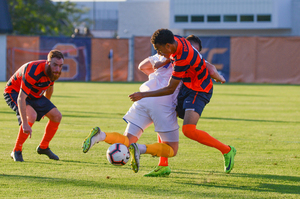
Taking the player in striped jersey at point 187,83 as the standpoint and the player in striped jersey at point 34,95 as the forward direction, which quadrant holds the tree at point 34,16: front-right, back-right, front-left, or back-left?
front-right

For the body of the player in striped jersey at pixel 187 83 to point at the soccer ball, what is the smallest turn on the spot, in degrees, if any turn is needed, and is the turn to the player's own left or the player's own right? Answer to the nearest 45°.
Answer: approximately 45° to the player's own left

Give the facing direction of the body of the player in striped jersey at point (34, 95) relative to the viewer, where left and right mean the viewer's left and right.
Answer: facing the viewer and to the right of the viewer

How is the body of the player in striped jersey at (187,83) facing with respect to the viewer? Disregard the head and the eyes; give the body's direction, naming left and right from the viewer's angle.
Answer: facing to the left of the viewer

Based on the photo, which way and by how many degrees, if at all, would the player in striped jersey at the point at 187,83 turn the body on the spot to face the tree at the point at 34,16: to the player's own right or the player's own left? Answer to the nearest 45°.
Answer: approximately 90° to the player's own right

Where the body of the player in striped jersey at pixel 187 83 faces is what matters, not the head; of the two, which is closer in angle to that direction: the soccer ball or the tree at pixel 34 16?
the soccer ball

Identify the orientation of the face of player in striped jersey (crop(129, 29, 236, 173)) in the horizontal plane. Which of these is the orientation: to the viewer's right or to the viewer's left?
to the viewer's left

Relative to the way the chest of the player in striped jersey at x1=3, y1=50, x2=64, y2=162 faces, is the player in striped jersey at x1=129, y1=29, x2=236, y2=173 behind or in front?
in front

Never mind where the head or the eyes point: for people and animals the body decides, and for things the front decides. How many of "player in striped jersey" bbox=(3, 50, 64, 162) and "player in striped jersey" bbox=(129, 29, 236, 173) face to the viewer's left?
1

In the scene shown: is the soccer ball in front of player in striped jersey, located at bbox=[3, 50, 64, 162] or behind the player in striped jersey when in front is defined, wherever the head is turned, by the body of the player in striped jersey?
in front

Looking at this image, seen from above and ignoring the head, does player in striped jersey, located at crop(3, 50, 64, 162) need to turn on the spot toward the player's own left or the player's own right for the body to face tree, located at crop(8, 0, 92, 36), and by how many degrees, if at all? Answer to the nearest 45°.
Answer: approximately 135° to the player's own left

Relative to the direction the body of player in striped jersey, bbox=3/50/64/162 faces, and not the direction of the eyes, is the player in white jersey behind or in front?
in front
